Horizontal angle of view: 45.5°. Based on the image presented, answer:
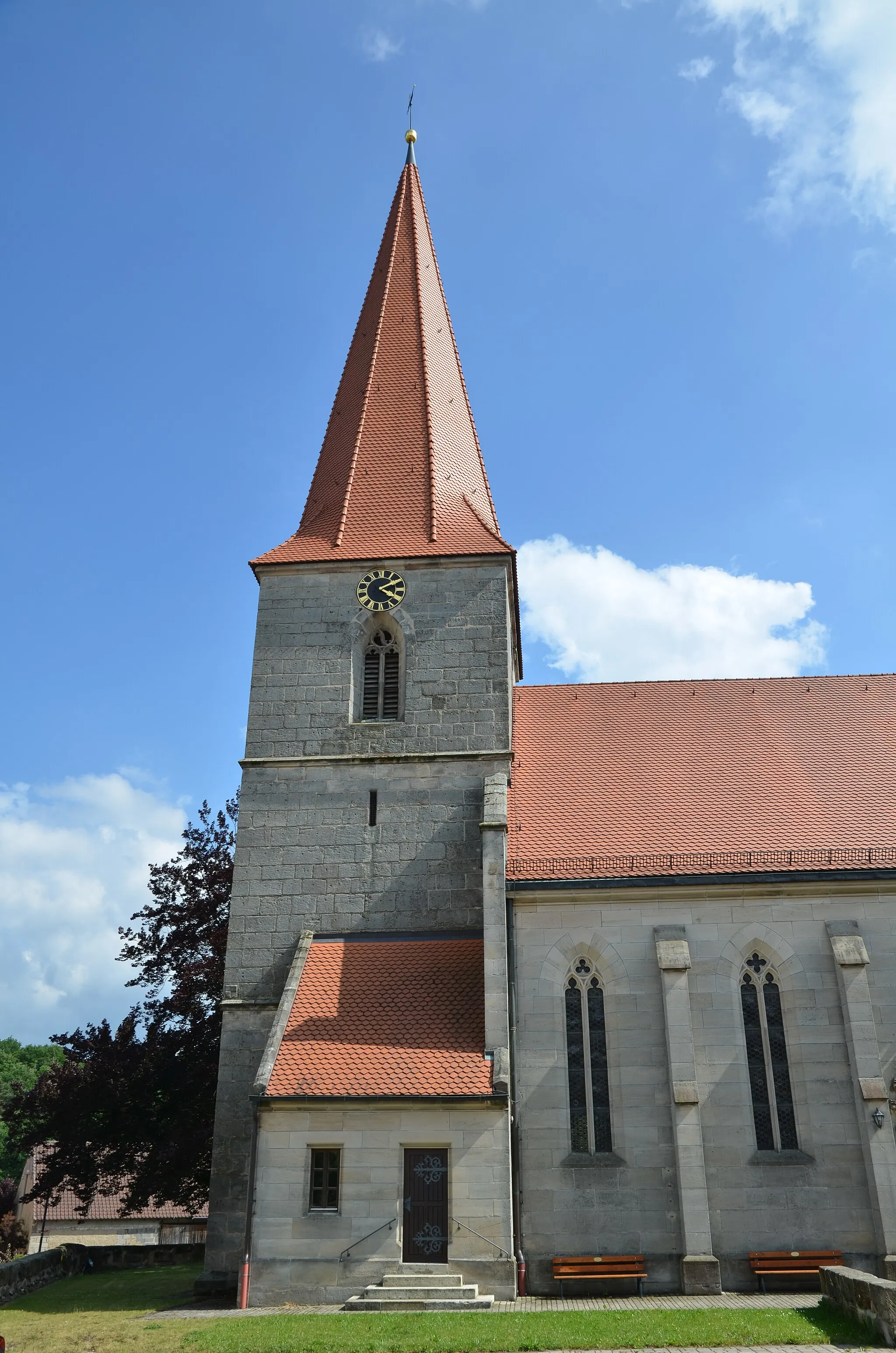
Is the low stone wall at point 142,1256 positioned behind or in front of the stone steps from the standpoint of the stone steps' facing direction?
behind

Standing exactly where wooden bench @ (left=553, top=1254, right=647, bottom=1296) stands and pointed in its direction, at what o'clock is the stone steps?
The stone steps is roughly at 2 o'clock from the wooden bench.

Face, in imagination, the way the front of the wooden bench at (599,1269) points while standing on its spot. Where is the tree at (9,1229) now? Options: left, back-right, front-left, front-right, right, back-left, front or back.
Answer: back-right

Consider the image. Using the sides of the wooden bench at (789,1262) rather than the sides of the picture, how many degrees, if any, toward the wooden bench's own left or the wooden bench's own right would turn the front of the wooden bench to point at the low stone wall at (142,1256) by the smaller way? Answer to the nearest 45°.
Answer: approximately 135° to the wooden bench's own right

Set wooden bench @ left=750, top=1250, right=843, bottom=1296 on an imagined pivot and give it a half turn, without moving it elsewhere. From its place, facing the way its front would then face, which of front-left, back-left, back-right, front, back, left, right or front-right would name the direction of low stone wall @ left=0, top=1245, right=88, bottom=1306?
left

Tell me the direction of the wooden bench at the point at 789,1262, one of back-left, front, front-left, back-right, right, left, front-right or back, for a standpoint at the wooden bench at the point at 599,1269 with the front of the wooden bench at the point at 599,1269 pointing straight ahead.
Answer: left

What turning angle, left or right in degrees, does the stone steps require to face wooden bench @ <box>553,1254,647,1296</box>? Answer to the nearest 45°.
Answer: approximately 135° to its left

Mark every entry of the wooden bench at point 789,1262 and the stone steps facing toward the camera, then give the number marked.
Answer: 2

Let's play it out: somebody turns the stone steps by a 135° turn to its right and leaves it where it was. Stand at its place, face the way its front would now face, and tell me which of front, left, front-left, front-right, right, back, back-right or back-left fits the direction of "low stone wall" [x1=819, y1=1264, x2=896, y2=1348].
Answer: back

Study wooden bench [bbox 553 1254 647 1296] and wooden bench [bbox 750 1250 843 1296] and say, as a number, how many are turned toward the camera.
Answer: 2

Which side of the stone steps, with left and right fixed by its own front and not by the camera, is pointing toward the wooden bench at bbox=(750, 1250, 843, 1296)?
left

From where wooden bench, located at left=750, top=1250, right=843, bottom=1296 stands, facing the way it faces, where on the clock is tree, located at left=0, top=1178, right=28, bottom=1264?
The tree is roughly at 4 o'clock from the wooden bench.

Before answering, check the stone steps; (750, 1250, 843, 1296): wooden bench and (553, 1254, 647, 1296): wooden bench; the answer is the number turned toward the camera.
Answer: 3
